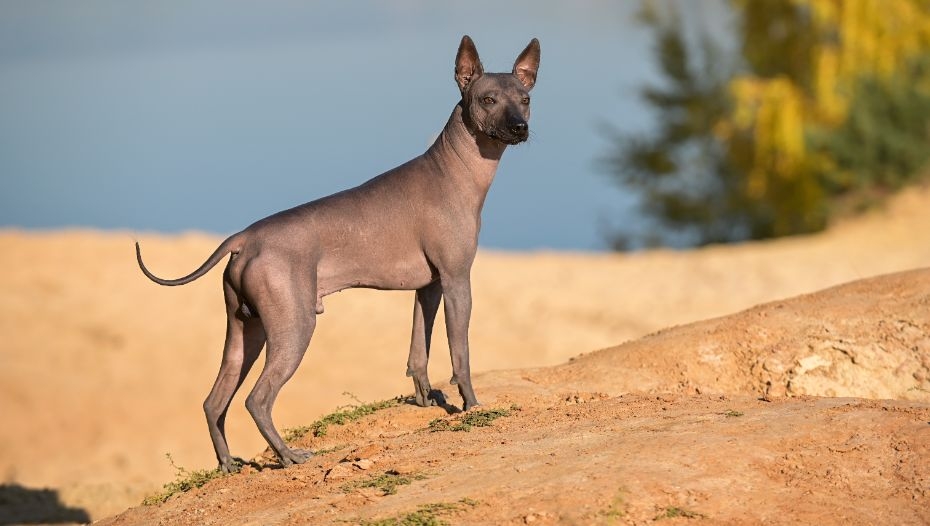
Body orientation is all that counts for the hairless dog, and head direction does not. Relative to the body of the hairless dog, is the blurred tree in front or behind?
in front

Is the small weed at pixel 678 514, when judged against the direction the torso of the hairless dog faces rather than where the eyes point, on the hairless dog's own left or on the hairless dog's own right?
on the hairless dog's own right

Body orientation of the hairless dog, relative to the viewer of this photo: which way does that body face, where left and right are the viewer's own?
facing away from the viewer and to the right of the viewer

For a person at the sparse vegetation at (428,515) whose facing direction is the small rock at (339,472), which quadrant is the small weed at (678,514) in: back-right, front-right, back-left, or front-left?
back-right
